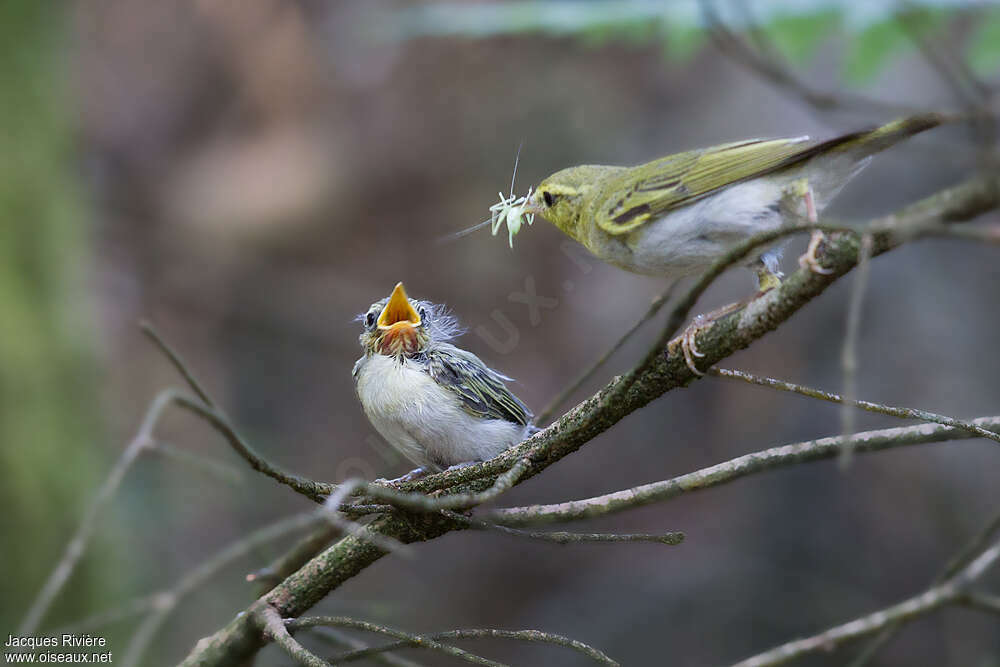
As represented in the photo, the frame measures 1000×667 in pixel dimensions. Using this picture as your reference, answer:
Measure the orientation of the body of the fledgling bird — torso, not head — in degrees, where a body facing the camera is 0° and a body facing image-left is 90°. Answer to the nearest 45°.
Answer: approximately 45°

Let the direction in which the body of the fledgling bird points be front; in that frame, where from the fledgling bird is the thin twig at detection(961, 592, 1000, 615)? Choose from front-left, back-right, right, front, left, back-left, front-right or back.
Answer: left

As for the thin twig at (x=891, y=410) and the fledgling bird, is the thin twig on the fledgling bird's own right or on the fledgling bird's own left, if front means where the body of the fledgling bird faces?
on the fledgling bird's own left

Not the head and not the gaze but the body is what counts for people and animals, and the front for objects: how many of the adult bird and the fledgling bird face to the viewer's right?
0

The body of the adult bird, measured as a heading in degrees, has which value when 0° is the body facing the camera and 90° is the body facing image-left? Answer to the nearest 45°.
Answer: approximately 90°

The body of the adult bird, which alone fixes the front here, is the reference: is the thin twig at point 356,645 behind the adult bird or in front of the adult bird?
in front
